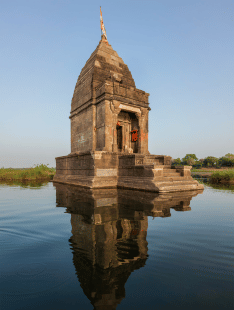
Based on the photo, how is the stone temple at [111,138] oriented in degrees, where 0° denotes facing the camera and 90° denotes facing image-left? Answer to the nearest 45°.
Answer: approximately 315°
